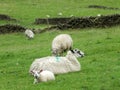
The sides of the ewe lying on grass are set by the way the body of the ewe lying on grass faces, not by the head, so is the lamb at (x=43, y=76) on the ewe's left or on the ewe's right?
on the ewe's right

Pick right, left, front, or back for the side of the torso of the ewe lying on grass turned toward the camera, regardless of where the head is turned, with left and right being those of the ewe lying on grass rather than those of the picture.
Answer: right

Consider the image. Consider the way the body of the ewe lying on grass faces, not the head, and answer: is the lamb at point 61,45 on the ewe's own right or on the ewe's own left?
on the ewe's own left

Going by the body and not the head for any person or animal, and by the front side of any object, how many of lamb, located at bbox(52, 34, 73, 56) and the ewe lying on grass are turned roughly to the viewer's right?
1

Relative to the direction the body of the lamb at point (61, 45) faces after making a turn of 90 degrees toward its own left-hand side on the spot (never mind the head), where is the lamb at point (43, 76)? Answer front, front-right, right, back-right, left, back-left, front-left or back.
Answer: front-right

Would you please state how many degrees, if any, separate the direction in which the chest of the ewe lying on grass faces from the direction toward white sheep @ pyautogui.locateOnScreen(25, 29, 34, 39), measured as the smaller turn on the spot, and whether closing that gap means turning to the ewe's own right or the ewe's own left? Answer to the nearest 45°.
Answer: approximately 90° to the ewe's own left
